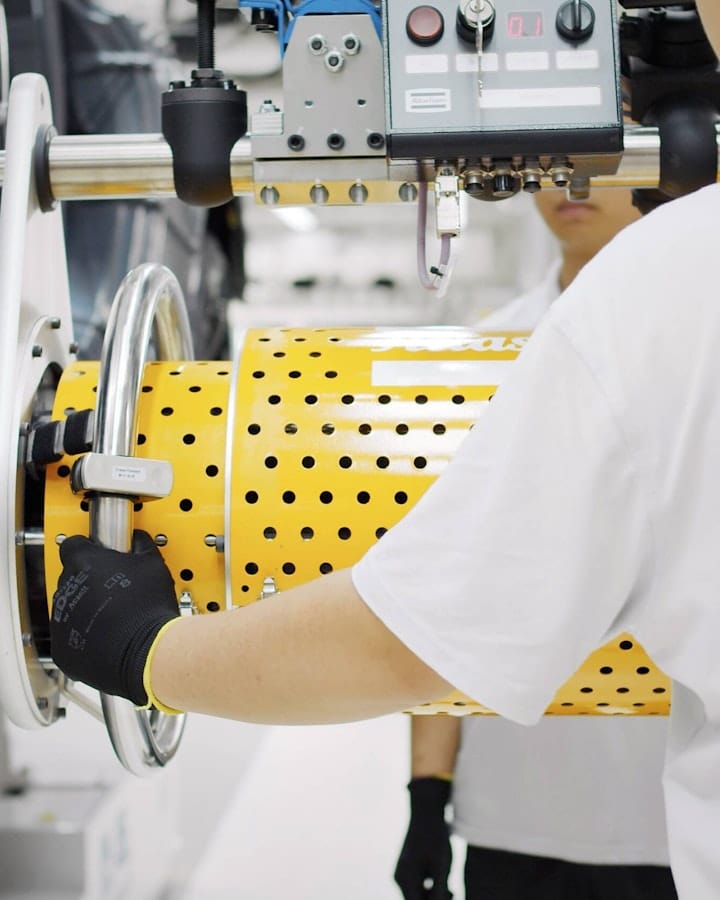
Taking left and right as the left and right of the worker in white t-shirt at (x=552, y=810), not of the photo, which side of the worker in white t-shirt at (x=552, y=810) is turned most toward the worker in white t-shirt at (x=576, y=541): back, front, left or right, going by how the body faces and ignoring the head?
front

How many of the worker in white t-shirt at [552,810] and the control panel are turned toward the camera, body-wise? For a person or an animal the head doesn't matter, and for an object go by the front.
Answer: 2

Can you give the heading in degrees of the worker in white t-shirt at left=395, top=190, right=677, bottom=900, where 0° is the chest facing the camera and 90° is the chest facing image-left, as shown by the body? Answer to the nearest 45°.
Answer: approximately 0°

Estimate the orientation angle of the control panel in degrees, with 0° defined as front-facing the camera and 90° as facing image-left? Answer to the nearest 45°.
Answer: approximately 0°
